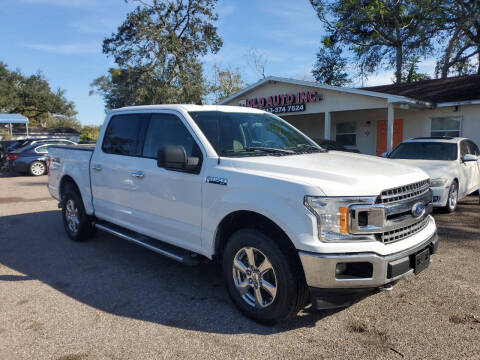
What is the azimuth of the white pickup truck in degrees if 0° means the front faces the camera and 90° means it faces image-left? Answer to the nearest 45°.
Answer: approximately 315°

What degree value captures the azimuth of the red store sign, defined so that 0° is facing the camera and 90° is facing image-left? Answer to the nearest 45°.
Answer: approximately 45°

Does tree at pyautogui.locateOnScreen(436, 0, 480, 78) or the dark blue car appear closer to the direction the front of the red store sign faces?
the dark blue car

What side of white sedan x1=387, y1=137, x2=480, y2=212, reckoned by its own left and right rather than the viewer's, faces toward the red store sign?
right

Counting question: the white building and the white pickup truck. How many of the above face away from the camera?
0

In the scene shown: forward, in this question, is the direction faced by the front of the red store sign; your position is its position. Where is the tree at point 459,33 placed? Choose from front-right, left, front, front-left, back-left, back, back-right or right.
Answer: back

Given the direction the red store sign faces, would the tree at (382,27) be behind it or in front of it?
behind

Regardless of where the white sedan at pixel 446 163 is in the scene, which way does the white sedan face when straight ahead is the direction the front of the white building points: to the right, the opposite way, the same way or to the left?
the same way

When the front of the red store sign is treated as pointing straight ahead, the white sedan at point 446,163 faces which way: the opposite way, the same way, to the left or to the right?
the same way

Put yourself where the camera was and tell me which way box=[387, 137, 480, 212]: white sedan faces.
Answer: facing the viewer and to the left of the viewer

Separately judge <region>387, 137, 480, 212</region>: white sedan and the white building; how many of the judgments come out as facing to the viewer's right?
0

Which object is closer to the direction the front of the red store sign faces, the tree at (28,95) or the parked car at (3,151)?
the parked car

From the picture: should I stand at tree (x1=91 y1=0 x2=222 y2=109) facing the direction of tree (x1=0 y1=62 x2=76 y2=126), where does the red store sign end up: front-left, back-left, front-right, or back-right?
back-left

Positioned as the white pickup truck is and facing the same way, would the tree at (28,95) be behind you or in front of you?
behind
